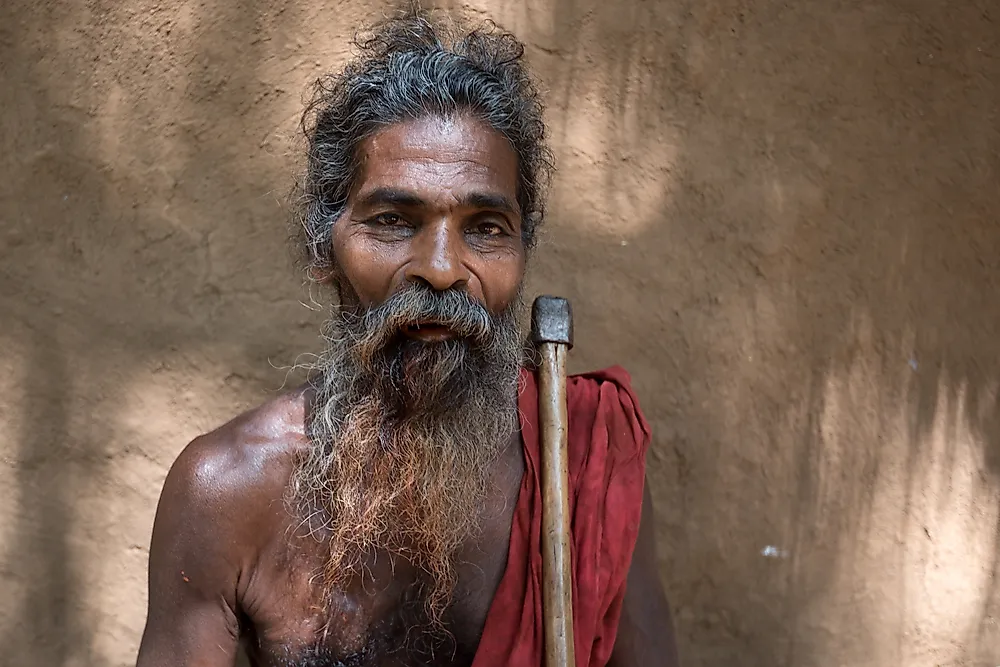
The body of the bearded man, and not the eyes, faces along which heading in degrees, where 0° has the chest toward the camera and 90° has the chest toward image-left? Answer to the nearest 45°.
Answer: approximately 0°
